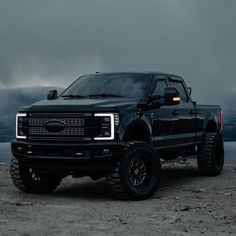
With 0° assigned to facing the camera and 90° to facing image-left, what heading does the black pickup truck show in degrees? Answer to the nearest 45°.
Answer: approximately 45°
